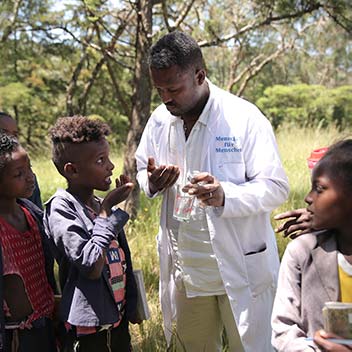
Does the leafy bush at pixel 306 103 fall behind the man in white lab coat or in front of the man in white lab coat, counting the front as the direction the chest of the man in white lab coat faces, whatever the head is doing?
behind

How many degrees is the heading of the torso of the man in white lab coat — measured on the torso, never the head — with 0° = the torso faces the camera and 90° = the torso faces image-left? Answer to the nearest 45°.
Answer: approximately 45°

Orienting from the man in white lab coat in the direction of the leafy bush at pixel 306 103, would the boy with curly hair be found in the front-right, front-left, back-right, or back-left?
back-left

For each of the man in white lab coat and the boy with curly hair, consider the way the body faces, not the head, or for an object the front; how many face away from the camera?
0

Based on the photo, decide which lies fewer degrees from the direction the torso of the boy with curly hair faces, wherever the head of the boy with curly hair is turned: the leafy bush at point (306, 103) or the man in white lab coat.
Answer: the man in white lab coat

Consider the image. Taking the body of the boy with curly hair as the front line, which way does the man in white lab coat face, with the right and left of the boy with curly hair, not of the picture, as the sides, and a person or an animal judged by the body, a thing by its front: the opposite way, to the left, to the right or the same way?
to the right

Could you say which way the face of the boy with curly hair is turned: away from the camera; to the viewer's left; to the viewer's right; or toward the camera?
to the viewer's right

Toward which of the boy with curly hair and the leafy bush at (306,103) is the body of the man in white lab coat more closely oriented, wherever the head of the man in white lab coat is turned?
the boy with curly hair

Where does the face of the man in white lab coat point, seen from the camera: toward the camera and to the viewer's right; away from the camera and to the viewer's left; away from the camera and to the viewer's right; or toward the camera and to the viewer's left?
toward the camera and to the viewer's left

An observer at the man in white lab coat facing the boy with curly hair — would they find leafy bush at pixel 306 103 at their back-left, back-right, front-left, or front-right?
back-right

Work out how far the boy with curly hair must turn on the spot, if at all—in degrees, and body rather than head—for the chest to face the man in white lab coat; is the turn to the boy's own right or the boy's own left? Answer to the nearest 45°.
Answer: approximately 45° to the boy's own left

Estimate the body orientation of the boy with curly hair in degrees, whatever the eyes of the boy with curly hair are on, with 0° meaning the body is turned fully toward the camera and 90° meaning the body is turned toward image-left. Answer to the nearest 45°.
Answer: approximately 315°

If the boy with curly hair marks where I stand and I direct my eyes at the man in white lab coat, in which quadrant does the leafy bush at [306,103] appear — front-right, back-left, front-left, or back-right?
front-left

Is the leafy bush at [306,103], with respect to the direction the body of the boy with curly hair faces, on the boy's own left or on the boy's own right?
on the boy's own left
